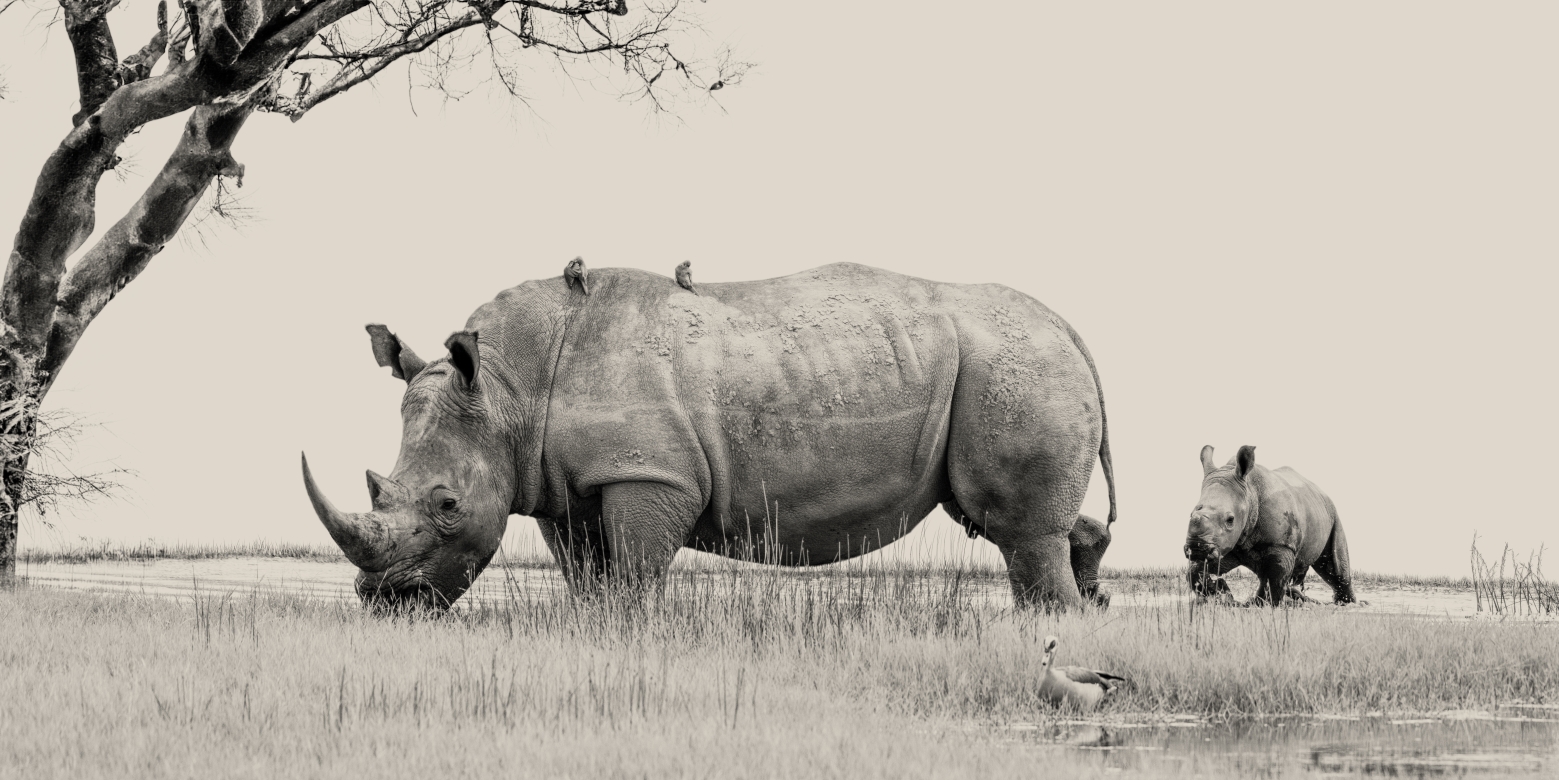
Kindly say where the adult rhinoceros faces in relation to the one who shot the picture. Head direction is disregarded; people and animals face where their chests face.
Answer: facing to the left of the viewer

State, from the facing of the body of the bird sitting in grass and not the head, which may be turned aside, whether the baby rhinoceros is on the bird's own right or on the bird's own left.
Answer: on the bird's own right

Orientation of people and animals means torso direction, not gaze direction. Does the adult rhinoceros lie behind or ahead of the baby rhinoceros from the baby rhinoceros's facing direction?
ahead

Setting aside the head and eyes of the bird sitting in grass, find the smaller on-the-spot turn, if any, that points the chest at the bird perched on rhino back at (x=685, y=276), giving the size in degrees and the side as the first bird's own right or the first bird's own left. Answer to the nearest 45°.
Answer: approximately 45° to the first bird's own right

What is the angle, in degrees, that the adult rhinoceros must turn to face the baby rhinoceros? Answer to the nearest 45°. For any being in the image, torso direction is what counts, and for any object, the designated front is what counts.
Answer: approximately 135° to its right

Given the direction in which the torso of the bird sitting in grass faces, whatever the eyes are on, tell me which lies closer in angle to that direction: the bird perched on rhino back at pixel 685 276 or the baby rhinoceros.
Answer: the bird perched on rhino back

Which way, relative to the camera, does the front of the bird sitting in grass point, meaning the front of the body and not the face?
to the viewer's left
